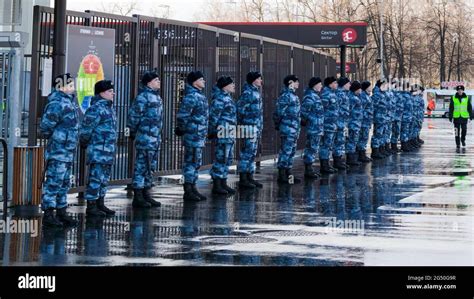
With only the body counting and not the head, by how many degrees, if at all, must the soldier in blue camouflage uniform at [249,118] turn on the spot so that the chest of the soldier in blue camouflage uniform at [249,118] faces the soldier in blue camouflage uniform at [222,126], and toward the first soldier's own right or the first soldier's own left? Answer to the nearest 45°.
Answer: approximately 90° to the first soldier's own right

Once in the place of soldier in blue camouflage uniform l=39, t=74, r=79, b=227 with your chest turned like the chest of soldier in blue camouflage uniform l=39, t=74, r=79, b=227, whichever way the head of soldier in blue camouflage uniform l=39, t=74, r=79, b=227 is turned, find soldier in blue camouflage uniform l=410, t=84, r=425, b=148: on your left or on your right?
on your left

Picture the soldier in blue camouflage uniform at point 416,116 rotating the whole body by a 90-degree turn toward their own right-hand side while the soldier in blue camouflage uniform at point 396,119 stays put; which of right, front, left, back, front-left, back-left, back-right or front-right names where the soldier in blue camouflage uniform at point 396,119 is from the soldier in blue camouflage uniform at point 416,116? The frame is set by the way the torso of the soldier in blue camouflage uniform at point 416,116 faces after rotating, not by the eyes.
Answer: front

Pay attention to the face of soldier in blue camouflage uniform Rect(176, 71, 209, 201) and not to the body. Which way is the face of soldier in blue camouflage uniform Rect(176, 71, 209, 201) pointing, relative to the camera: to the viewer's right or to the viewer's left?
to the viewer's right

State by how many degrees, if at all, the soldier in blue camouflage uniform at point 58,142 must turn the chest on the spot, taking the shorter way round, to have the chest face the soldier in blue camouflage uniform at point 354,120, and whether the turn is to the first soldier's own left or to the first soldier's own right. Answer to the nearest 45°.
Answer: approximately 45° to the first soldier's own left

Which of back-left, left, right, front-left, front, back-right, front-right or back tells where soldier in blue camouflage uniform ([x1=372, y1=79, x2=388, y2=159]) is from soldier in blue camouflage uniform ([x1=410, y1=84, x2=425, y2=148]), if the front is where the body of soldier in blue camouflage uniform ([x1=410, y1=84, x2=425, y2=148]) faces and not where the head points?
right

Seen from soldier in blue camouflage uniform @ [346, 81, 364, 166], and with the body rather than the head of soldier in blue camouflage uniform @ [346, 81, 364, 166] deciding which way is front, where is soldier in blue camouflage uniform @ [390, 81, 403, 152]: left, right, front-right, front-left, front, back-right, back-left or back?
left
